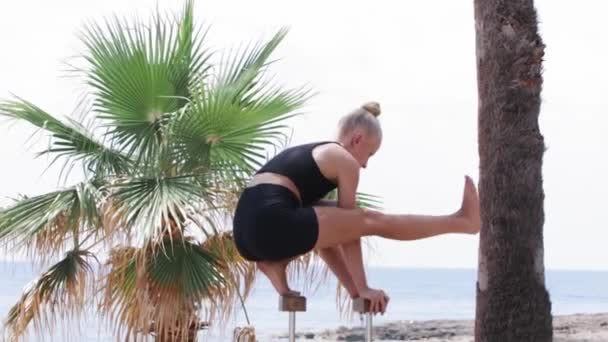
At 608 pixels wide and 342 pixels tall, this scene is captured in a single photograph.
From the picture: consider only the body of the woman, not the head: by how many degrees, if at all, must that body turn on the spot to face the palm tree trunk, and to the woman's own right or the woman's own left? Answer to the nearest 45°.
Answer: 0° — they already face it

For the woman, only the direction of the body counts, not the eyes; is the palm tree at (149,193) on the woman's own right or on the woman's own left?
on the woman's own left

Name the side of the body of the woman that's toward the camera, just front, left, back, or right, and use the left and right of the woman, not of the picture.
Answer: right

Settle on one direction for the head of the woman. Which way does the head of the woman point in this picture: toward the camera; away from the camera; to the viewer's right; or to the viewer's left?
to the viewer's right
